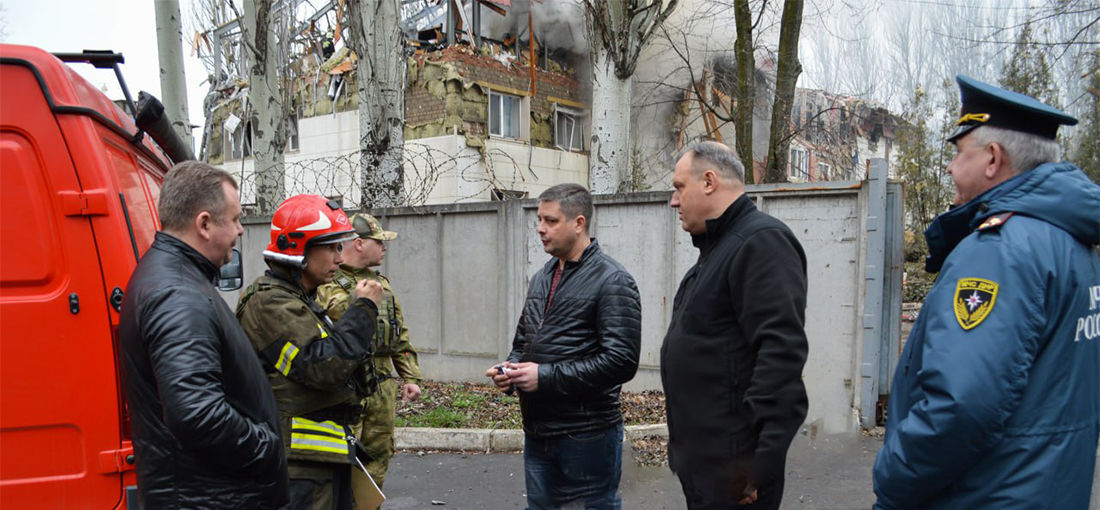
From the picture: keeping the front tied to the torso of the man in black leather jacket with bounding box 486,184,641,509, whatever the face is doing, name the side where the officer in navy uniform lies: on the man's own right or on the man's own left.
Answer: on the man's own left

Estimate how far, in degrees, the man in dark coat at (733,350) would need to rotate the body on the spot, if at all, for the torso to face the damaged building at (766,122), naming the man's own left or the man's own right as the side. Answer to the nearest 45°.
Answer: approximately 90° to the man's own right

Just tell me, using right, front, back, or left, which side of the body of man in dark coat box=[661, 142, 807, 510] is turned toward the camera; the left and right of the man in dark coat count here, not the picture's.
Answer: left

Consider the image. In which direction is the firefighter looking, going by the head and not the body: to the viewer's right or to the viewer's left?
to the viewer's right

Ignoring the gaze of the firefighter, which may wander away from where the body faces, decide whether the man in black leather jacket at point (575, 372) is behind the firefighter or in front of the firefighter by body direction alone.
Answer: in front

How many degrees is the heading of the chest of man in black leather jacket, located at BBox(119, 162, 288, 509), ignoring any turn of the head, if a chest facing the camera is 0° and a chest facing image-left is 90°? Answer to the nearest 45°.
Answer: approximately 270°

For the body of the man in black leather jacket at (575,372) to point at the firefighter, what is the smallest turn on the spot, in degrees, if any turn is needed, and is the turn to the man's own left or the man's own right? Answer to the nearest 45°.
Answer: approximately 45° to the man's own right

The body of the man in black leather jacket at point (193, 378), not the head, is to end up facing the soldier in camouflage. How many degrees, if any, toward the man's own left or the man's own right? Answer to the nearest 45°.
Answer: approximately 45° to the man's own left

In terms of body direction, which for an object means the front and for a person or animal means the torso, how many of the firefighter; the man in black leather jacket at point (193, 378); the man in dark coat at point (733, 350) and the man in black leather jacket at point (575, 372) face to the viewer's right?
2

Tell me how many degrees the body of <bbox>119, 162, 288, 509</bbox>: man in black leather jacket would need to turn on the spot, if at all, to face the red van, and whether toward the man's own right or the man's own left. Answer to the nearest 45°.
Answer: approximately 135° to the man's own left

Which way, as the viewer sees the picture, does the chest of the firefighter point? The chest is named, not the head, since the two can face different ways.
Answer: to the viewer's right

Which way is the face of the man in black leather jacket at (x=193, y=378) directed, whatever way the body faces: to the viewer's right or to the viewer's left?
to the viewer's right

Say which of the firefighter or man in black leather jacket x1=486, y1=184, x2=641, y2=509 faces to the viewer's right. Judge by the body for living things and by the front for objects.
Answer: the firefighter

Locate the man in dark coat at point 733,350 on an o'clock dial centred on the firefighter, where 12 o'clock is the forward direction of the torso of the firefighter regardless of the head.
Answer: The man in dark coat is roughly at 1 o'clock from the firefighter.
